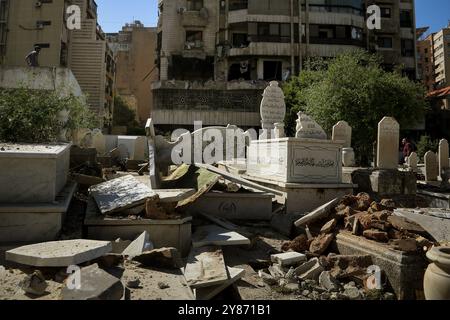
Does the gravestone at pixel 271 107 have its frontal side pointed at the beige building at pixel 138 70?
no

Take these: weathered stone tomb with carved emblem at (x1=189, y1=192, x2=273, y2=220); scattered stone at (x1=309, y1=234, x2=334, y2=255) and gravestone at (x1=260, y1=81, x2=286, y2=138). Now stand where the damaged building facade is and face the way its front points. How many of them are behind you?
0

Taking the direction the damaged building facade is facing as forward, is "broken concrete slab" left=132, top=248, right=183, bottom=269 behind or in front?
in front

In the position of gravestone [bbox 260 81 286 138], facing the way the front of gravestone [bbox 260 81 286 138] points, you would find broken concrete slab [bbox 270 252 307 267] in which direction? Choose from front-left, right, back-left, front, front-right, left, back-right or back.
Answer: front

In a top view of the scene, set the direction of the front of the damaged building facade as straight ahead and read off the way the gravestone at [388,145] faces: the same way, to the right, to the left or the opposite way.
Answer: the same way

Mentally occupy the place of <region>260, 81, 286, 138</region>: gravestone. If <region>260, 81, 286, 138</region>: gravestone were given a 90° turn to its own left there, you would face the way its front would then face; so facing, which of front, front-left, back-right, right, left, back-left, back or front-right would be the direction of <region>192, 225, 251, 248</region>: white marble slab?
right

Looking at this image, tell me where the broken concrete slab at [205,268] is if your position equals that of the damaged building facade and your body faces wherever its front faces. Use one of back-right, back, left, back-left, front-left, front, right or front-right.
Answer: front

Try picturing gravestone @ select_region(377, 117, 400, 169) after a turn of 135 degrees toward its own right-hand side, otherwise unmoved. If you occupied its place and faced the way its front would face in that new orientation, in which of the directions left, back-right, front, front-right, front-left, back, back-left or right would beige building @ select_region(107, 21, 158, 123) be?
front

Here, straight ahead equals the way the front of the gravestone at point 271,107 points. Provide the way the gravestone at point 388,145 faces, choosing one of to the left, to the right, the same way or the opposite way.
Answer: the same way

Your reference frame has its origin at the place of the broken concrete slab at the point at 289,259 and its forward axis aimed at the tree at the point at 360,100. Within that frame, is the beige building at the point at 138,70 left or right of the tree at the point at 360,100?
left

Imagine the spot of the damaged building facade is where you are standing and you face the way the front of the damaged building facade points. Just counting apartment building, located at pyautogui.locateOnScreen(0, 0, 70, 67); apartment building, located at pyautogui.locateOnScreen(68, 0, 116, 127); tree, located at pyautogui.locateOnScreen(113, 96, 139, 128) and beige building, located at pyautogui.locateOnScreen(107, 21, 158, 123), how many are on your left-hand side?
0

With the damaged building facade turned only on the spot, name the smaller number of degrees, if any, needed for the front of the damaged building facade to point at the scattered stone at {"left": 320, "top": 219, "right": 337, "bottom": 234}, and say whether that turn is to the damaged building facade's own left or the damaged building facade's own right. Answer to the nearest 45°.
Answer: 0° — it already faces it

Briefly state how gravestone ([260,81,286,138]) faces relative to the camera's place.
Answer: facing the viewer

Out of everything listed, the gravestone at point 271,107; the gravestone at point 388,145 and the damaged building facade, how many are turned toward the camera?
3

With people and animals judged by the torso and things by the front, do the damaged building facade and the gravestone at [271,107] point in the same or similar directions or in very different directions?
same or similar directions

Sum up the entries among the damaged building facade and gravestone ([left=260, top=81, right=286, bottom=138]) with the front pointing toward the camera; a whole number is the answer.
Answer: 2

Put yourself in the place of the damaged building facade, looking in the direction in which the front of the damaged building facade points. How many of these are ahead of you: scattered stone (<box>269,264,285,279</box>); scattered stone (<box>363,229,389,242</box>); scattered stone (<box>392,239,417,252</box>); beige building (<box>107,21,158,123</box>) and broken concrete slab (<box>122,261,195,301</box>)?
4

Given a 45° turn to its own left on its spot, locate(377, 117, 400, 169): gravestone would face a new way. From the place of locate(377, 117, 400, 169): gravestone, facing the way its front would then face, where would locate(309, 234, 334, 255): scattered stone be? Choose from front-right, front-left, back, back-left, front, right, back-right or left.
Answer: front-right
